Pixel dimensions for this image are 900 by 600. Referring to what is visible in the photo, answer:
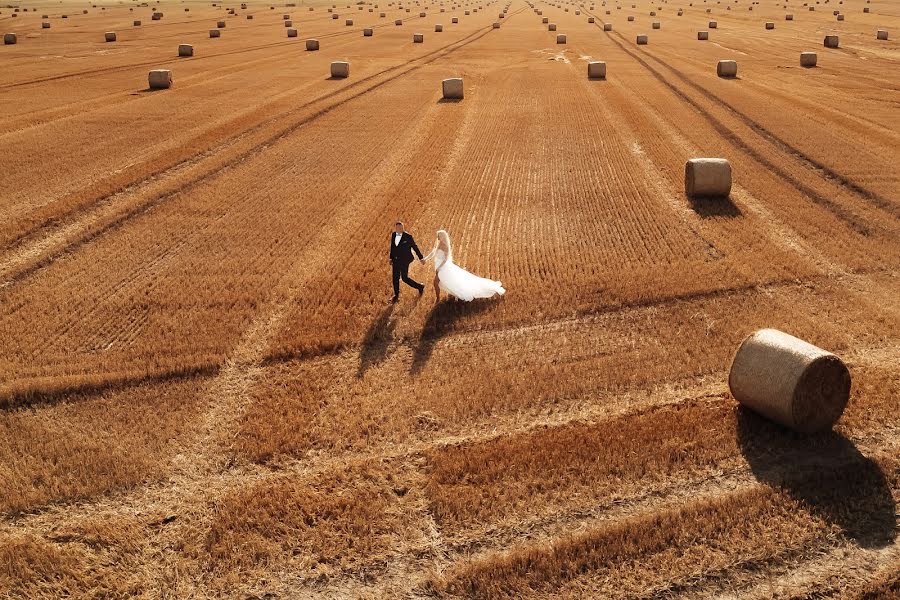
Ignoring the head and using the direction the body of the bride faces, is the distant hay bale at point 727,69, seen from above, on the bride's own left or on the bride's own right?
on the bride's own right

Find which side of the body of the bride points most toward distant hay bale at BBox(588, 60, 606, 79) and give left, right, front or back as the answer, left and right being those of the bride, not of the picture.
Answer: right

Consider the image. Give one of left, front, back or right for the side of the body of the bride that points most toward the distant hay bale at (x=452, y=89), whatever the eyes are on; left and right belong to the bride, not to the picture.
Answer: right

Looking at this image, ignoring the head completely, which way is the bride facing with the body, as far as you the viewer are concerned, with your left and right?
facing to the left of the viewer

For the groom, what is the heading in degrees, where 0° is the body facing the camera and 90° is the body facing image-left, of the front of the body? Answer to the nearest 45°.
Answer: approximately 45°

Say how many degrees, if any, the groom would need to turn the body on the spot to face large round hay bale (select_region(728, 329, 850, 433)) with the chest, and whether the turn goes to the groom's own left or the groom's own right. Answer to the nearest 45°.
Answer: approximately 90° to the groom's own left

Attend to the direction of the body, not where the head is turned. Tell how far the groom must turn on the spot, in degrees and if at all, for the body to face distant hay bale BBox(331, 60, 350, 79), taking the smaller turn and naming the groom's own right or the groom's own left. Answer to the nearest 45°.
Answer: approximately 135° to the groom's own right

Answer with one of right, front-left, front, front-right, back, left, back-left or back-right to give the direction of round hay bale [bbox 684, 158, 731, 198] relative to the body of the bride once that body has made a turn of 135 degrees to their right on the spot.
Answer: front

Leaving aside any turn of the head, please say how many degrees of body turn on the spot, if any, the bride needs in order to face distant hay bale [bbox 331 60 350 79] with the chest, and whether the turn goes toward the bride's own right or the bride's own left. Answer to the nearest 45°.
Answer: approximately 90° to the bride's own right

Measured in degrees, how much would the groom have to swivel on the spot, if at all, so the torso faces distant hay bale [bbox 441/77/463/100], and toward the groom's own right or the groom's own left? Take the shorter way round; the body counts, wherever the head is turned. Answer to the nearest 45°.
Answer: approximately 135° to the groom's own right
